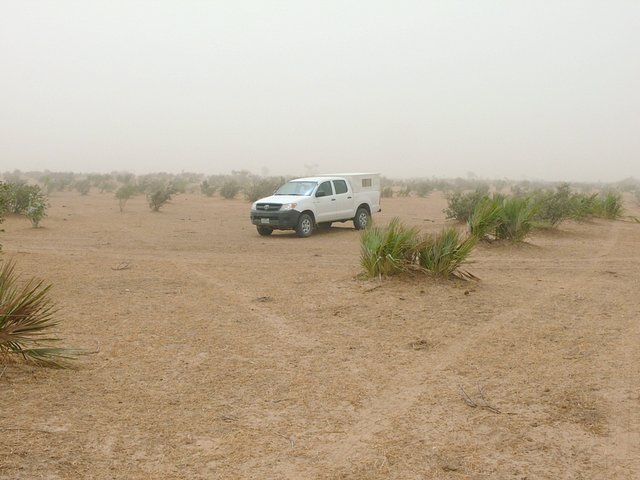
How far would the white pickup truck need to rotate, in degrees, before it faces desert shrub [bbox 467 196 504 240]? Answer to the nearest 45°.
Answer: approximately 90° to its left

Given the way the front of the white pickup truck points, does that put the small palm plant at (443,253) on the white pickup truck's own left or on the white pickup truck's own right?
on the white pickup truck's own left

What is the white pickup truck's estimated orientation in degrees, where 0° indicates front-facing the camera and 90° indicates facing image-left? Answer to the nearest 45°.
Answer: approximately 45°

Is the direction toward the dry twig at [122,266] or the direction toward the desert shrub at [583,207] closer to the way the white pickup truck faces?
the dry twig

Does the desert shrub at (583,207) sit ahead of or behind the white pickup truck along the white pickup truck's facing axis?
behind

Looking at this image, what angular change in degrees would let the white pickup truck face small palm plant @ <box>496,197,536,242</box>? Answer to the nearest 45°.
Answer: approximately 90° to its left

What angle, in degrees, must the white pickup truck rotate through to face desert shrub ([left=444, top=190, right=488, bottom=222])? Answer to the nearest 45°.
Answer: approximately 180°

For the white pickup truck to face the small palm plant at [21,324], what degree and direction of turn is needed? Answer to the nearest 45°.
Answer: approximately 45° to its left

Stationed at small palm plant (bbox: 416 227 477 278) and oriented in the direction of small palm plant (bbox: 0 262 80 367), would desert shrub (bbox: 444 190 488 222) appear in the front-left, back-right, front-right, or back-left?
back-right

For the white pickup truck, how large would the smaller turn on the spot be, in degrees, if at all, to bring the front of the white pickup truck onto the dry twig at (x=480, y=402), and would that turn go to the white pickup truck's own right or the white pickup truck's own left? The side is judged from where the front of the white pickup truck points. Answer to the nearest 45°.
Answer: approximately 45° to the white pickup truck's own left

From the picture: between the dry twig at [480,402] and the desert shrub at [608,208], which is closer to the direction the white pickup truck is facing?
the dry twig

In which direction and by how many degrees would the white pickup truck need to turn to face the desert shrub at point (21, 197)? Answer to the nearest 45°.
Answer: approximately 45° to its right

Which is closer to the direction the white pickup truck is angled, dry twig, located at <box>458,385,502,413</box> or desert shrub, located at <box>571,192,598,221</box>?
the dry twig

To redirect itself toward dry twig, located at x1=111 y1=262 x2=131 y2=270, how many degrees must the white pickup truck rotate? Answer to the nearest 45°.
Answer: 0° — it already faces it
